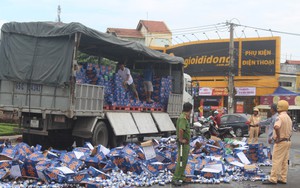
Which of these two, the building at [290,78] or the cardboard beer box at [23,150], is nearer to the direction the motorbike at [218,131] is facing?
the cardboard beer box

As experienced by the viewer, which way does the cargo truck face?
facing away from the viewer and to the right of the viewer

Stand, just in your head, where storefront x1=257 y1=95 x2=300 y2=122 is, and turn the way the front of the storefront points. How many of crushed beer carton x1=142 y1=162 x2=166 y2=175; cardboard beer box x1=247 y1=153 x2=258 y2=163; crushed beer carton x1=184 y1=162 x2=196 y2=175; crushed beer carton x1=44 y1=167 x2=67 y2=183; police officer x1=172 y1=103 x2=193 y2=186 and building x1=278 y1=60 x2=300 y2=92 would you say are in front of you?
5

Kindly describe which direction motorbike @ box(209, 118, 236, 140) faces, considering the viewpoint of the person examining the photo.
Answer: facing to the left of the viewer

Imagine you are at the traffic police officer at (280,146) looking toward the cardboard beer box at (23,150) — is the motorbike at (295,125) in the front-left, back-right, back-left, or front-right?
back-right

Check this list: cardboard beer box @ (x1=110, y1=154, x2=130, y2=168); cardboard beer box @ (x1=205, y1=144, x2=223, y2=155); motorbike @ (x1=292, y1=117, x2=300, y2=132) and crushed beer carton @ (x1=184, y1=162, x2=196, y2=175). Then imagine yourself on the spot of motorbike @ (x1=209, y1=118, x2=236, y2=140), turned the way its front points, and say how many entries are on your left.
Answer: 3

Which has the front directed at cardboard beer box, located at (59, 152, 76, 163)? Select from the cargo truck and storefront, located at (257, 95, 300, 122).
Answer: the storefront

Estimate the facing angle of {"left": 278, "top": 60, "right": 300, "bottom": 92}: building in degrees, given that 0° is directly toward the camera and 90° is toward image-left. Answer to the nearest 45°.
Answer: approximately 0°

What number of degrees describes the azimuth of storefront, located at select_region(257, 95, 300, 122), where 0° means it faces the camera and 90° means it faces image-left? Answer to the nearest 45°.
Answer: approximately 0°

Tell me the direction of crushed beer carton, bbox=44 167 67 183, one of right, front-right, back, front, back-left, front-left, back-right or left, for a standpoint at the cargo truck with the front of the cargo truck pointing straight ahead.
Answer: back-right
